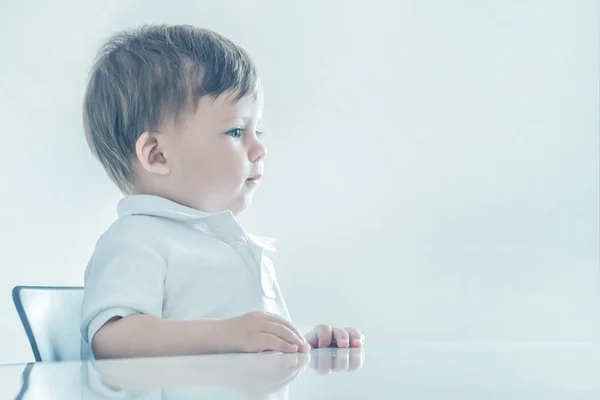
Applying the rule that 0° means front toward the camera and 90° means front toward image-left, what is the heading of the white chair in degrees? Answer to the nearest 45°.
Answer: approximately 315°
